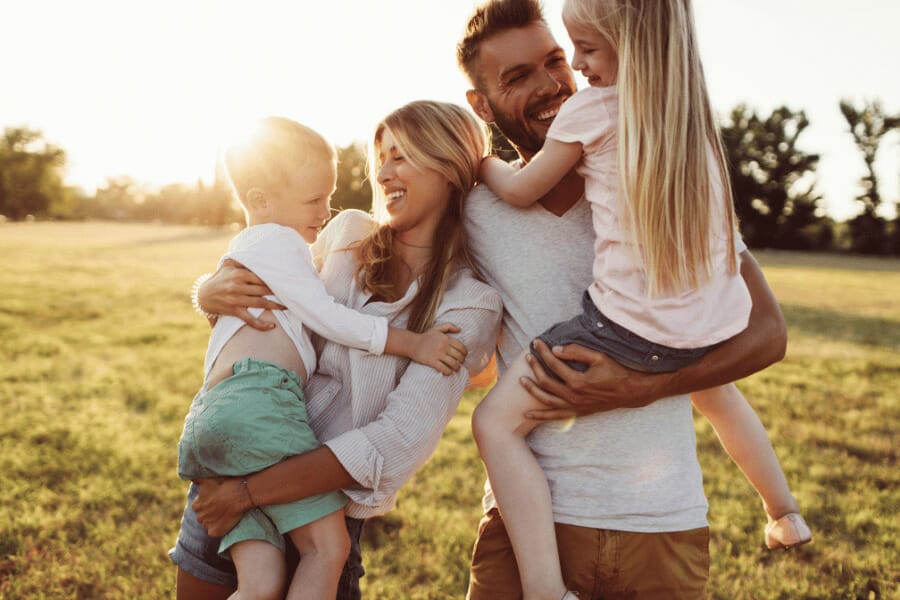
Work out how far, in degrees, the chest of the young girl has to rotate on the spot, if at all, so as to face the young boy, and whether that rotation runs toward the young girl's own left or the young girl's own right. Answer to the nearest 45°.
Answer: approximately 45° to the young girl's own left

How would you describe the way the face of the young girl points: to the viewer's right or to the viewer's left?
to the viewer's left

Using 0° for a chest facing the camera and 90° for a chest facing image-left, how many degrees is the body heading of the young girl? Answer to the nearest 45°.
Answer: approximately 135°

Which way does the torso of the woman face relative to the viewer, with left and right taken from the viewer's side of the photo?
facing the viewer and to the left of the viewer

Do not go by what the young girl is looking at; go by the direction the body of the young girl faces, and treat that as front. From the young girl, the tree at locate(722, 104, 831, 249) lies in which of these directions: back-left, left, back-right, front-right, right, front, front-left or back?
front-right

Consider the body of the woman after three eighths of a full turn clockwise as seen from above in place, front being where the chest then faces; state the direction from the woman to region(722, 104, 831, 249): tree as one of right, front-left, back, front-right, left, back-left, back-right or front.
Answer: front-right

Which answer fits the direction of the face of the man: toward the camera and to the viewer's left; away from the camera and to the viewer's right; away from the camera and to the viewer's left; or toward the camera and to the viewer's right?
toward the camera and to the viewer's right

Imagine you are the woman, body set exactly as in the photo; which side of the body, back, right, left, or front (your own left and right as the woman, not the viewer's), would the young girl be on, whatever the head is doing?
left

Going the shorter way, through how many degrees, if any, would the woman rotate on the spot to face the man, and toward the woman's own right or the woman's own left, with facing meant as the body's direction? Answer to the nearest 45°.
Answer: approximately 90° to the woman's own left

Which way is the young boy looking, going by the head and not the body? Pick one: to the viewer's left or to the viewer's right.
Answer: to the viewer's right

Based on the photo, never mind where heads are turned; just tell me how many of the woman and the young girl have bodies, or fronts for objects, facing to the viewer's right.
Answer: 0
